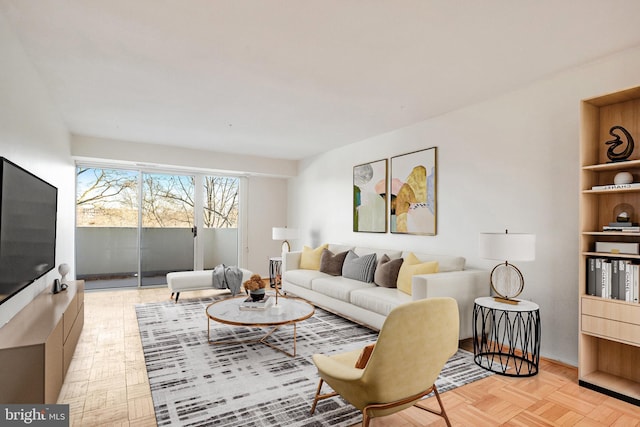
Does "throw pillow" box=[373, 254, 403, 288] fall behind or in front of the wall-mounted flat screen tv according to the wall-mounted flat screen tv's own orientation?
in front

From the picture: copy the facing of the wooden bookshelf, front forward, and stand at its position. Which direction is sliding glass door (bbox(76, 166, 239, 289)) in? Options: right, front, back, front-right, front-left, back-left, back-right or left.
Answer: front-right

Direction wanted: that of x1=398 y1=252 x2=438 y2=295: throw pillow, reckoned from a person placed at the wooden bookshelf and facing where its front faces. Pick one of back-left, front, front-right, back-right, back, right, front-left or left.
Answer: front-right

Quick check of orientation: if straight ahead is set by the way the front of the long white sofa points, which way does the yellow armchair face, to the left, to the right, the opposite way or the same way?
to the right

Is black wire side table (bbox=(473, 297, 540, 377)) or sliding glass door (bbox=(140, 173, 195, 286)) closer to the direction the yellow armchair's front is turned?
the sliding glass door

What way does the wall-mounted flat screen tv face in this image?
to the viewer's right

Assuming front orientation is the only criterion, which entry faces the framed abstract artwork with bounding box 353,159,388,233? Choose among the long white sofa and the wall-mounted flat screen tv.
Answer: the wall-mounted flat screen tv

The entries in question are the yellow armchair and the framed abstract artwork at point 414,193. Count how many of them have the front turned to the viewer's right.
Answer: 0

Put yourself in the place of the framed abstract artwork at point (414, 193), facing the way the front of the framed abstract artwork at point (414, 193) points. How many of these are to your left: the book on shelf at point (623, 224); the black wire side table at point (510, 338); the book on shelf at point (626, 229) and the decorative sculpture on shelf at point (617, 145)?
4

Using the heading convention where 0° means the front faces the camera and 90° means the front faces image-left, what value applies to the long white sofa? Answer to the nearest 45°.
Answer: approximately 45°
